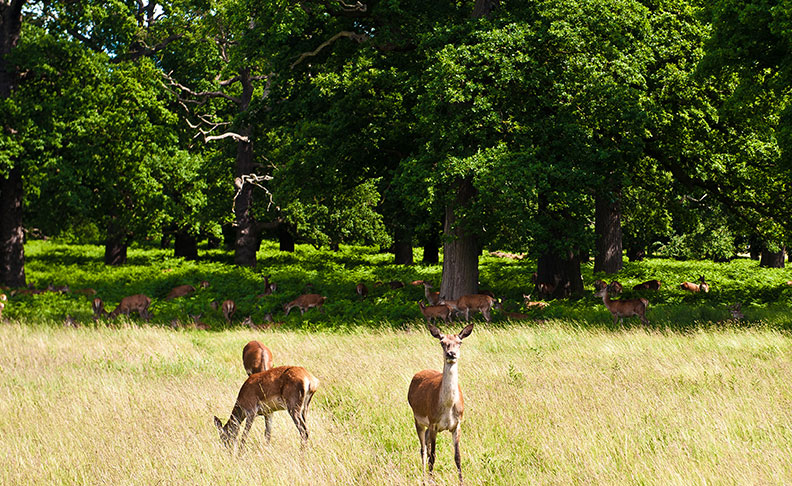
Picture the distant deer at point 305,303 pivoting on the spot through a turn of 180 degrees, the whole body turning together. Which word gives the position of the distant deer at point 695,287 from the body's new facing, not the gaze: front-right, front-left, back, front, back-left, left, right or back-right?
front

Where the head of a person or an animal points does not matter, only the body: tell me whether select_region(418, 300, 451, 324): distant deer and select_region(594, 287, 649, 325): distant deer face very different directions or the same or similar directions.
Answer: same or similar directions

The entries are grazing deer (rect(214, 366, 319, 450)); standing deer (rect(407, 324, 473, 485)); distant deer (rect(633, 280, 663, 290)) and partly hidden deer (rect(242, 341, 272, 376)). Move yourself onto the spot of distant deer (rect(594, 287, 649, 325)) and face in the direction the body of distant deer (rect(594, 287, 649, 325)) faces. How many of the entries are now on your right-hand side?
1

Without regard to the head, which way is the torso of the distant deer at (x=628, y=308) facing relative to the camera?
to the viewer's left

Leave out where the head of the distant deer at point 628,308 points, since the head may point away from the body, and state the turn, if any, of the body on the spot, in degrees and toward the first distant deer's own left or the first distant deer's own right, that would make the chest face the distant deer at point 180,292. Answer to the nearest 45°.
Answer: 0° — it already faces it

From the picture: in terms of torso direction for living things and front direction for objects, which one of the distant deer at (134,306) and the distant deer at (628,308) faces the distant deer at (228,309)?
the distant deer at (628,308)

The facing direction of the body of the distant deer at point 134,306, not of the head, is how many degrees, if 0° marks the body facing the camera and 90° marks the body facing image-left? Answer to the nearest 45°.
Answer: approximately 90°

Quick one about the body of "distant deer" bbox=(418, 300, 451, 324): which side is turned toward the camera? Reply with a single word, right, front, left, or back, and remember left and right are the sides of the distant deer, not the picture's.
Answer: left

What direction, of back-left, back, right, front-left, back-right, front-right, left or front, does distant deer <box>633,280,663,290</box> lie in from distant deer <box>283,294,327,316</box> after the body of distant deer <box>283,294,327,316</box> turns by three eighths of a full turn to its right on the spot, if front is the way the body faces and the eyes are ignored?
front-right

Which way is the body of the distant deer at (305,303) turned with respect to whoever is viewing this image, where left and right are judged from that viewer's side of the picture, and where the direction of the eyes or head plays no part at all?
facing to the left of the viewer

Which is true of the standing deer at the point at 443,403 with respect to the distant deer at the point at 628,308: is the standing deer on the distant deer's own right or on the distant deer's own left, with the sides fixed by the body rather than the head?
on the distant deer's own left

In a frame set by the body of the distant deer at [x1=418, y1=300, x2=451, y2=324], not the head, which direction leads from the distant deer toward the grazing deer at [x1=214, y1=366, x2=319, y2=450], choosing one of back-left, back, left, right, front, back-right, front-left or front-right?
left

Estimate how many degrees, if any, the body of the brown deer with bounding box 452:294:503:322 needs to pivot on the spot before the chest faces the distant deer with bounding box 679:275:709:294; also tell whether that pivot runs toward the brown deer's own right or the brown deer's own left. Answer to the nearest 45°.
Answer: approximately 135° to the brown deer's own right

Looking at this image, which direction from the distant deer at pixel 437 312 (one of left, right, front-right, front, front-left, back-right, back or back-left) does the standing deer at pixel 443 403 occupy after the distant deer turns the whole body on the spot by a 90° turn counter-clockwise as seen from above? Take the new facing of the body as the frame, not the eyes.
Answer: front

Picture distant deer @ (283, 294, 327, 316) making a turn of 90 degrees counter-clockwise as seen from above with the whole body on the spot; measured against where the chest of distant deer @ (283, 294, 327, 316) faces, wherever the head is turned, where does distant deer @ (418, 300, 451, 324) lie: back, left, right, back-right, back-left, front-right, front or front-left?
front-left

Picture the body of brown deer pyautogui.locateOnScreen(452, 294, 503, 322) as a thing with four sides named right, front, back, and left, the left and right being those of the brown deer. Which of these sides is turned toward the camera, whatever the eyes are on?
left

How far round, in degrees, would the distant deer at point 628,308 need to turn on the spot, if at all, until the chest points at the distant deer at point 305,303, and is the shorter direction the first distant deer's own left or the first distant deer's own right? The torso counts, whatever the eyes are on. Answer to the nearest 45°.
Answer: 0° — it already faces it

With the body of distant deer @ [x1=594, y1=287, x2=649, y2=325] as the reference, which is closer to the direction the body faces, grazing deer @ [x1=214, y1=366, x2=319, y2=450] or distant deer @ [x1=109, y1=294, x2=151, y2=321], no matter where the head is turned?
the distant deer
